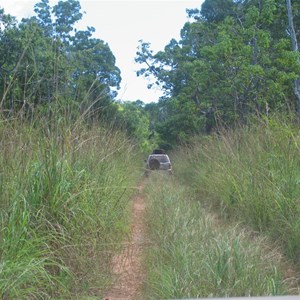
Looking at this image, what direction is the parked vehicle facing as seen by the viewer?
away from the camera
